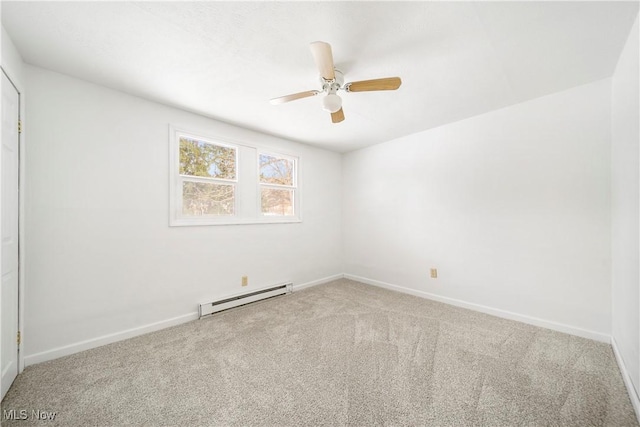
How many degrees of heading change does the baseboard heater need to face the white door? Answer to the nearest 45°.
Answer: approximately 90° to its right

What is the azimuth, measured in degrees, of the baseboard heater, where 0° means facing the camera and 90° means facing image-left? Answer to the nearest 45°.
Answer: approximately 315°
